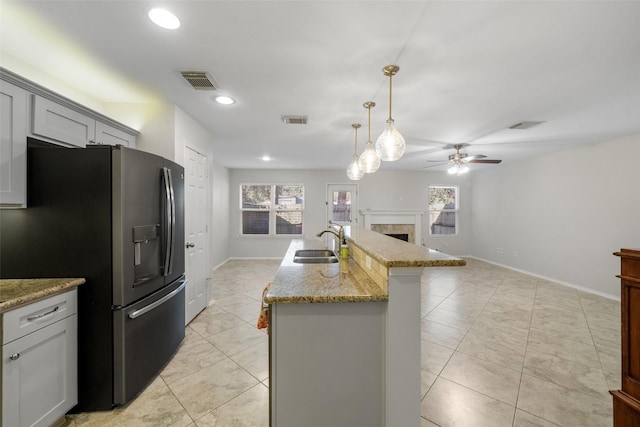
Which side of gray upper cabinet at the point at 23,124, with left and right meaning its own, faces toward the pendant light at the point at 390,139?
front

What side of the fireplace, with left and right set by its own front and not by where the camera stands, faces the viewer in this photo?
front

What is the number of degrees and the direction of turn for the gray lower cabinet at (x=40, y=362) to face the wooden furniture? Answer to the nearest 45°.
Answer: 0° — it already faces it

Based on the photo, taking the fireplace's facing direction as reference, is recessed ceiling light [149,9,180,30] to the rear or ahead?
ahead

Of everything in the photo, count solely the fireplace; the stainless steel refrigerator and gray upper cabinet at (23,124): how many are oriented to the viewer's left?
0

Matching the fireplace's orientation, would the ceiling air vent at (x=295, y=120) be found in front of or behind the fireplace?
in front

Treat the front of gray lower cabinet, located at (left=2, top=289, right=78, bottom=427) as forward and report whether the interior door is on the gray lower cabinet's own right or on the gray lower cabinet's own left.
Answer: on the gray lower cabinet's own left

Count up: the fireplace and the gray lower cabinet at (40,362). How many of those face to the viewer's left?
0

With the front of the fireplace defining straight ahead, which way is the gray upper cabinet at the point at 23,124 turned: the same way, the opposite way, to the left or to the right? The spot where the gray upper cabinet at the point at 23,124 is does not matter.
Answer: to the left

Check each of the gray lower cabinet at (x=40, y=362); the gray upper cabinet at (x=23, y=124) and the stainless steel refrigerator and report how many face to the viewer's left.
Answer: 0

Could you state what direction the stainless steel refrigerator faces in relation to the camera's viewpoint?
facing the viewer and to the right of the viewer
